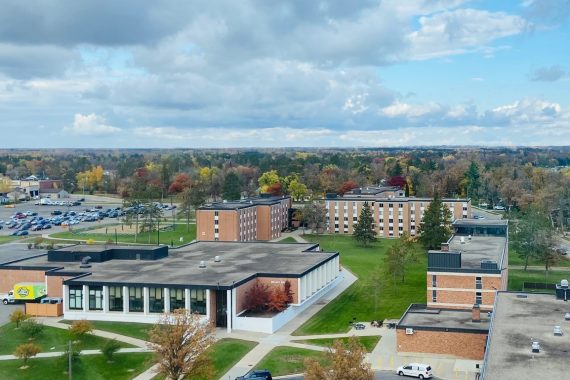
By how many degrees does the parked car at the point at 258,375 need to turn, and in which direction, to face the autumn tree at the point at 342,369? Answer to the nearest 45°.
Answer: approximately 135° to its left

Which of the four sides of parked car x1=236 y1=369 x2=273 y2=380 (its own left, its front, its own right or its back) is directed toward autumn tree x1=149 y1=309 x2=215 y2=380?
front

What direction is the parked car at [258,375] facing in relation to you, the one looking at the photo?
facing to the left of the viewer

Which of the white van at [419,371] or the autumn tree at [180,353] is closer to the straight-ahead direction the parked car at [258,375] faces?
the autumn tree
